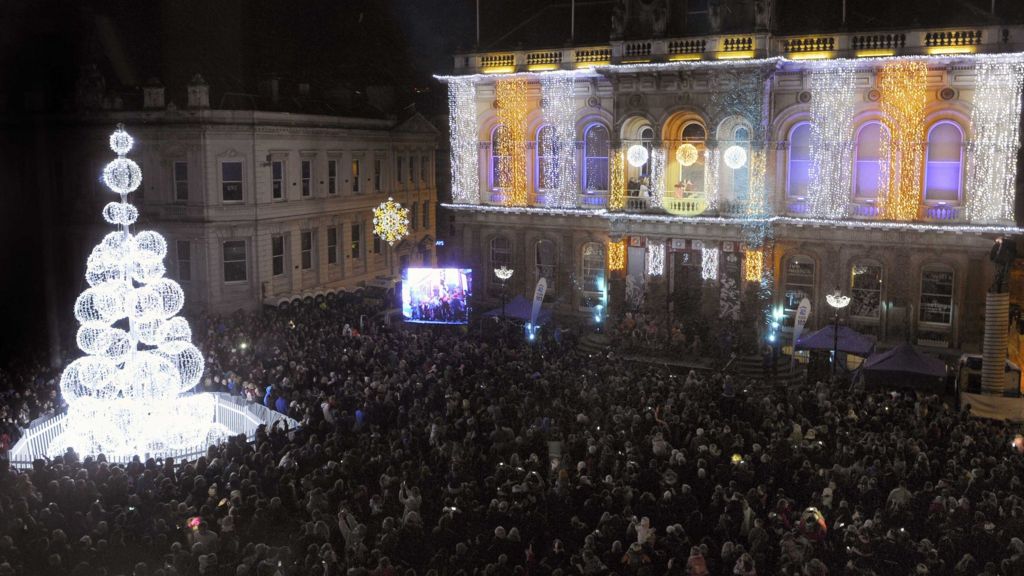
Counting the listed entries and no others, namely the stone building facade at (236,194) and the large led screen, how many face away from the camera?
0

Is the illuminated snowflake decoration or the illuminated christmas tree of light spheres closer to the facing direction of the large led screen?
the illuminated christmas tree of light spheres

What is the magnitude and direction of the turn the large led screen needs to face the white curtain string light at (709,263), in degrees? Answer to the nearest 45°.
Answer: approximately 90° to its left

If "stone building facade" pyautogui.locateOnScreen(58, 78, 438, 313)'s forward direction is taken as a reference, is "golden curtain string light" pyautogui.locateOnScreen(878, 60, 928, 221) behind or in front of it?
in front

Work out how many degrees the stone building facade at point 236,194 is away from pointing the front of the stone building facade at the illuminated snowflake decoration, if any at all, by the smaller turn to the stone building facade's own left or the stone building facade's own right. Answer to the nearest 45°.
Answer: approximately 45° to the stone building facade's own left

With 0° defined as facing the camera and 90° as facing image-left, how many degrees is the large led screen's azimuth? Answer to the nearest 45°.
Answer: approximately 0°

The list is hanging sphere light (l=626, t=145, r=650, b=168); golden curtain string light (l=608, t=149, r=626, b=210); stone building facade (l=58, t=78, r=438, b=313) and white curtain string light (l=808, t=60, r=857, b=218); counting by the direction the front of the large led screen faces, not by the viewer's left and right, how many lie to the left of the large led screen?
3

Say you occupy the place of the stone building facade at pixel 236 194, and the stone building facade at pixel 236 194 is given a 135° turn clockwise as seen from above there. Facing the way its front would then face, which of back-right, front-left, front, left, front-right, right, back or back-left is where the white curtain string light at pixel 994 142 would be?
back-left

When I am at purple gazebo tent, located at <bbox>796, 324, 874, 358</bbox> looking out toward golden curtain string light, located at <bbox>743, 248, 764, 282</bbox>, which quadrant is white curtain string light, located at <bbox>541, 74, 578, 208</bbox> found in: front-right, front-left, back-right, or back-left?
front-left

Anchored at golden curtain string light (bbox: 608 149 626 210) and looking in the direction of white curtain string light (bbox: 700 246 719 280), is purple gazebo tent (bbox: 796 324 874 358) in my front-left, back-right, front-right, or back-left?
front-right

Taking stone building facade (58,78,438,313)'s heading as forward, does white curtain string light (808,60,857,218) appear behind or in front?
in front

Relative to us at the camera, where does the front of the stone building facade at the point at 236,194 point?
facing the viewer and to the right of the viewer

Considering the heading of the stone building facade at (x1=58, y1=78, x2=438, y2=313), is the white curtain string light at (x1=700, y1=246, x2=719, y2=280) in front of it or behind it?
in front

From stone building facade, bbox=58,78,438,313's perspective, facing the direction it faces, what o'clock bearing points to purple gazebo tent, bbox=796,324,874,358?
The purple gazebo tent is roughly at 12 o'clock from the stone building facade.
